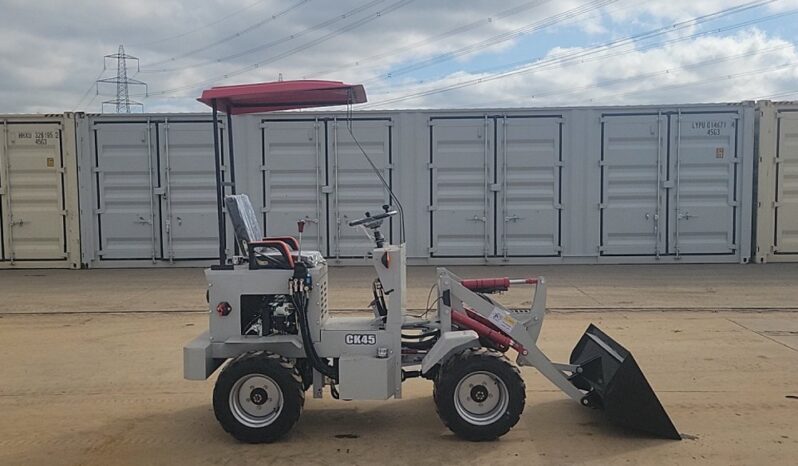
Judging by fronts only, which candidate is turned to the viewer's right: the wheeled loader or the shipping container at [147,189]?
the wheeled loader

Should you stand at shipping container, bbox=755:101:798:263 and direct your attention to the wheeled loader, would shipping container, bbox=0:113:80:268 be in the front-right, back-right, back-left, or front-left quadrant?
front-right

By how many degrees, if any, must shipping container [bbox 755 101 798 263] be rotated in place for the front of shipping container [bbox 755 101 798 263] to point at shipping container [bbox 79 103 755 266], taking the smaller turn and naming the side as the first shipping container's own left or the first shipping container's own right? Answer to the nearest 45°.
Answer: approximately 45° to the first shipping container's own right

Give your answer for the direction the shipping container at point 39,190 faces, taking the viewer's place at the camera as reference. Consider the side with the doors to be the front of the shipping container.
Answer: facing the viewer

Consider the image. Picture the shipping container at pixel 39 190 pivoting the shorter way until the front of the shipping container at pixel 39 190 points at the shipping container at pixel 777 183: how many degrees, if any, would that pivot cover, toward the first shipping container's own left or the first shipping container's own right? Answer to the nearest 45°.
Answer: approximately 45° to the first shipping container's own left

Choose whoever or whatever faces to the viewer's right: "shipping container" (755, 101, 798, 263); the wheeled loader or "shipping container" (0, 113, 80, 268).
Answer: the wheeled loader

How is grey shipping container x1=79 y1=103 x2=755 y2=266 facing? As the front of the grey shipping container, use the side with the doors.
toward the camera

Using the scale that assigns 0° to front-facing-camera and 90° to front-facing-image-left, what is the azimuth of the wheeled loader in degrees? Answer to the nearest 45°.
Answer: approximately 270°

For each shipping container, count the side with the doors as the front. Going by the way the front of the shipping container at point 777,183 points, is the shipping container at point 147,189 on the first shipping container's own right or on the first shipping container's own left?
on the first shipping container's own right

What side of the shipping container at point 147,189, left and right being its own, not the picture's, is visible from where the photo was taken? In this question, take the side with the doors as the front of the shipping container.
front

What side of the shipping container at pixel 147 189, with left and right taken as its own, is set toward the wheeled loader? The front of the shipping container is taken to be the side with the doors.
front

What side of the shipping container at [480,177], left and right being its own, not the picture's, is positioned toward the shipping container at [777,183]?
left

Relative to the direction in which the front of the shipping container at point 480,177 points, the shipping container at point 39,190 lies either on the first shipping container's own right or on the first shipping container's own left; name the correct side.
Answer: on the first shipping container's own right

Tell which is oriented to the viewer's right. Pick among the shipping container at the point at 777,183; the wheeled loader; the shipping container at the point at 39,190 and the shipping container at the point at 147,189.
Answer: the wheeled loader
